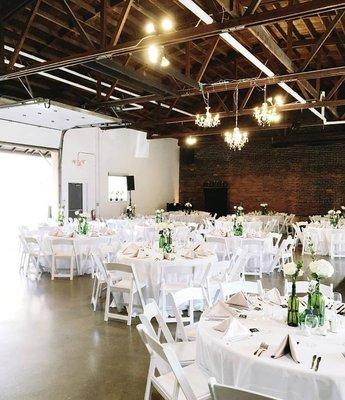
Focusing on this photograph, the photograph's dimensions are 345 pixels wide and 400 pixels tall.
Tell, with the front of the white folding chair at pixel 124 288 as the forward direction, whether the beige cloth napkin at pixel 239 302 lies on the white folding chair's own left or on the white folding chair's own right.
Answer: on the white folding chair's own right

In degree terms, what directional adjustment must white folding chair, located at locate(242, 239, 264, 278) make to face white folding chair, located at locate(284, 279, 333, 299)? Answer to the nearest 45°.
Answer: approximately 180°

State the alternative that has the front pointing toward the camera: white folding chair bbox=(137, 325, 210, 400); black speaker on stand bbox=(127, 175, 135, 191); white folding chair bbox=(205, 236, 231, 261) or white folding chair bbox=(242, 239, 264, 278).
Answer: the black speaker on stand

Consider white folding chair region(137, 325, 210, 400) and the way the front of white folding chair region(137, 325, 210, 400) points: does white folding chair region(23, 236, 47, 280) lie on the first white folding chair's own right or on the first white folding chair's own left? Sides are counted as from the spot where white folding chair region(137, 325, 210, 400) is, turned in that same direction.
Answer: on the first white folding chair's own left

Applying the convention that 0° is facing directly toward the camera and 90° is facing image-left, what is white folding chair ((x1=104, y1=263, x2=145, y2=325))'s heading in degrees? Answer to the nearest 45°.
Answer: approximately 225°
